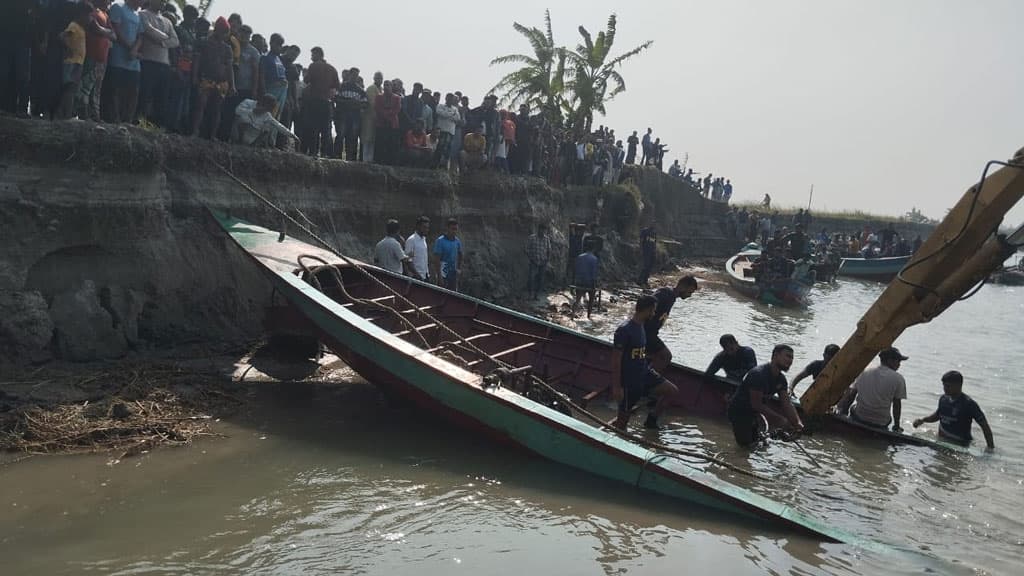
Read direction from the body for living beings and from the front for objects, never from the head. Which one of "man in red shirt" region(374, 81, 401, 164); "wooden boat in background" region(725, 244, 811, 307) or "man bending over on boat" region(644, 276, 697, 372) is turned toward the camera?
the man in red shirt

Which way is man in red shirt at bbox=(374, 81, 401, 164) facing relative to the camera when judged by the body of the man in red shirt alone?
toward the camera

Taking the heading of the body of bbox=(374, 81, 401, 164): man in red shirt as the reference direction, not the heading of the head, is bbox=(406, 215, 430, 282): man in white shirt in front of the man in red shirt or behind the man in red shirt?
in front

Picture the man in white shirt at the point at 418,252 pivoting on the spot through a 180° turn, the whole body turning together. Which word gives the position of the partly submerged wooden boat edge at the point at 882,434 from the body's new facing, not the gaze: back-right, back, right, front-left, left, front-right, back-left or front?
back

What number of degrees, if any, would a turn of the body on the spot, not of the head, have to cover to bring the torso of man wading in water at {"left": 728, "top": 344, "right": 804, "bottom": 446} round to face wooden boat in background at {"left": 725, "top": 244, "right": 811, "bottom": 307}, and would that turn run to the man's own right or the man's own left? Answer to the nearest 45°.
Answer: approximately 135° to the man's own left

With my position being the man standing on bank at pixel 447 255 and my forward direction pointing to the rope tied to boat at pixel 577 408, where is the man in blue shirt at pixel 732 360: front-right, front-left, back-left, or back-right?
front-left

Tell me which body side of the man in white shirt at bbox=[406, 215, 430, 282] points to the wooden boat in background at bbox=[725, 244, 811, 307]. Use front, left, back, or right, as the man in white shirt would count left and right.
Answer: left

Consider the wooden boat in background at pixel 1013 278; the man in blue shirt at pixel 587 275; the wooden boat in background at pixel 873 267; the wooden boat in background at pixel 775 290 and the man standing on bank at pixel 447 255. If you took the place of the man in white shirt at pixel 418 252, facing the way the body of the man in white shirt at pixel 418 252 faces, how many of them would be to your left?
5

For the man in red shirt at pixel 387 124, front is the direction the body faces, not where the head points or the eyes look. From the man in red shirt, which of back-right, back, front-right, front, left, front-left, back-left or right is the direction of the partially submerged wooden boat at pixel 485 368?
front

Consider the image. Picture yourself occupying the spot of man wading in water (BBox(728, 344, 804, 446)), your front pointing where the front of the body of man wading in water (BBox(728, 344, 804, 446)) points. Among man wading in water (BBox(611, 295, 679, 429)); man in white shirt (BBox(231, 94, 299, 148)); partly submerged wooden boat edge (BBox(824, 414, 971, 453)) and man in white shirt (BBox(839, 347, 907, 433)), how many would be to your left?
2

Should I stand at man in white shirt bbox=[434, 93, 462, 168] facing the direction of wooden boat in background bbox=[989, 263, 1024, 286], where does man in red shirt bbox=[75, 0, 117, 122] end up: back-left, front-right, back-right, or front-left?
back-right

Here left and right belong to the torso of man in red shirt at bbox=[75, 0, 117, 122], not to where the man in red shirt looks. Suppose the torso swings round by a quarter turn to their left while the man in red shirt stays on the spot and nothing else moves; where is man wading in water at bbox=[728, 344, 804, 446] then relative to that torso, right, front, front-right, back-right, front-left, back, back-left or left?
right

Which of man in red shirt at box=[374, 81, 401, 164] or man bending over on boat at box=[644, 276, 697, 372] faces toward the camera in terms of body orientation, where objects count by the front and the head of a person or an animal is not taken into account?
the man in red shirt

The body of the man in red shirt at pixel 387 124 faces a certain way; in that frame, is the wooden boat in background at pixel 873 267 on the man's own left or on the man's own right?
on the man's own left
